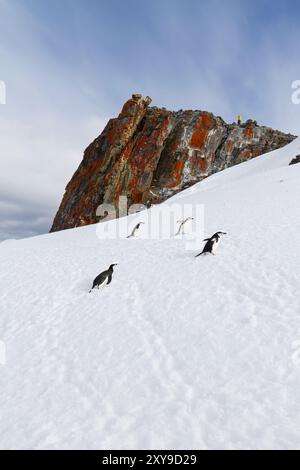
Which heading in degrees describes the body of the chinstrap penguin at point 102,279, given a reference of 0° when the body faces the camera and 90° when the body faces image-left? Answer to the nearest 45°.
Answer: approximately 270°

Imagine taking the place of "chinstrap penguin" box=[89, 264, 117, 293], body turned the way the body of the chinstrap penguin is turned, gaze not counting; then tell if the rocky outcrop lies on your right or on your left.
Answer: on your left
